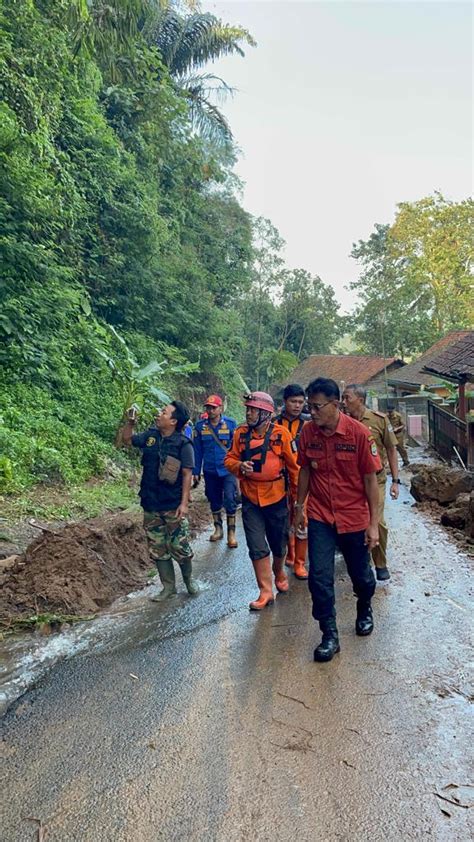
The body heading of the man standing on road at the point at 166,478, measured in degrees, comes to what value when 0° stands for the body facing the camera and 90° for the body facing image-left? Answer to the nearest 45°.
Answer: approximately 45°

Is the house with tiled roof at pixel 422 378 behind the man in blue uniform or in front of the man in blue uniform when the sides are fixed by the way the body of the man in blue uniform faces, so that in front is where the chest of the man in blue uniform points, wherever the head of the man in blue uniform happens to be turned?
behind

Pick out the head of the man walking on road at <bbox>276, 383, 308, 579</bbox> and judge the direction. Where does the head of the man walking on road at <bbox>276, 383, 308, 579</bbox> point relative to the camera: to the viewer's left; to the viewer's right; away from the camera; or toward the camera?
toward the camera

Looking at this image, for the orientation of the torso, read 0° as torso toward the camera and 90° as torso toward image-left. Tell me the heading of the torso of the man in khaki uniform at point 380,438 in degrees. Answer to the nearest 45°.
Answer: approximately 45°

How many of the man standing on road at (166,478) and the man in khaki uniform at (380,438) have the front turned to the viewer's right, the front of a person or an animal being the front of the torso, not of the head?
0

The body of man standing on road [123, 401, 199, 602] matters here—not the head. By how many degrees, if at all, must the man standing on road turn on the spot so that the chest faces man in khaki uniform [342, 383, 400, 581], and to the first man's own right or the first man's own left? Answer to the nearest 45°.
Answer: approximately 135° to the first man's own left

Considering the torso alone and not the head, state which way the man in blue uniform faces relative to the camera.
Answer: toward the camera

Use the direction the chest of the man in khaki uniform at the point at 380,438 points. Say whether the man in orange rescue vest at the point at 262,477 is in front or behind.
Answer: in front

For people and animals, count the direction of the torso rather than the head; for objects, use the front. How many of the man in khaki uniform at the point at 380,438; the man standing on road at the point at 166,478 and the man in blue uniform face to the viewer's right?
0

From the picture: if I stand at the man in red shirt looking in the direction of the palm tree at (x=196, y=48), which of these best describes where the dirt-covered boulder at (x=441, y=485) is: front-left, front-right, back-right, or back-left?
front-right

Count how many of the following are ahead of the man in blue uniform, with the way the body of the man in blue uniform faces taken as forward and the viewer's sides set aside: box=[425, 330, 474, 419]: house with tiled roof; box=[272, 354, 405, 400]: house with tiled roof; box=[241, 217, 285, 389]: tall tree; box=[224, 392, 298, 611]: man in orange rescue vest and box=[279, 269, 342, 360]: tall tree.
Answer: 1

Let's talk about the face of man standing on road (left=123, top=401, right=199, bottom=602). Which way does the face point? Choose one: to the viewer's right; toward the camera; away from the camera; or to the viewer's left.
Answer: to the viewer's left

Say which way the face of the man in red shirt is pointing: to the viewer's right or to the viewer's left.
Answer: to the viewer's left

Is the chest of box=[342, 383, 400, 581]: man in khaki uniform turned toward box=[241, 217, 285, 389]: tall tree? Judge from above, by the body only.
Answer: no

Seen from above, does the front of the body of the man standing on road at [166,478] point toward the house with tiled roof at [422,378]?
no
